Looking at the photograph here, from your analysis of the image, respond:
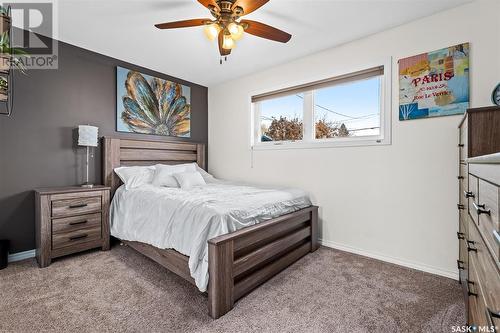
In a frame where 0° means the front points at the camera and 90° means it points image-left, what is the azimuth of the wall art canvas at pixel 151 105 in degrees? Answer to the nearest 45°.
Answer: approximately 315°

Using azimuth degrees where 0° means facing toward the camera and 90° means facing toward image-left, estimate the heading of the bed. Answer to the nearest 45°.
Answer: approximately 315°

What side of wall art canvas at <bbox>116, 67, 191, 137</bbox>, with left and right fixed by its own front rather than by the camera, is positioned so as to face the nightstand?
right

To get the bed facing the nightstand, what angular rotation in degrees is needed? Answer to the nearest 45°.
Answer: approximately 180°

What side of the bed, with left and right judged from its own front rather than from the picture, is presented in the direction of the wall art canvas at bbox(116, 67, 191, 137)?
back

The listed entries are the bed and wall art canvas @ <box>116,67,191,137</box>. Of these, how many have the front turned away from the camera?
0
